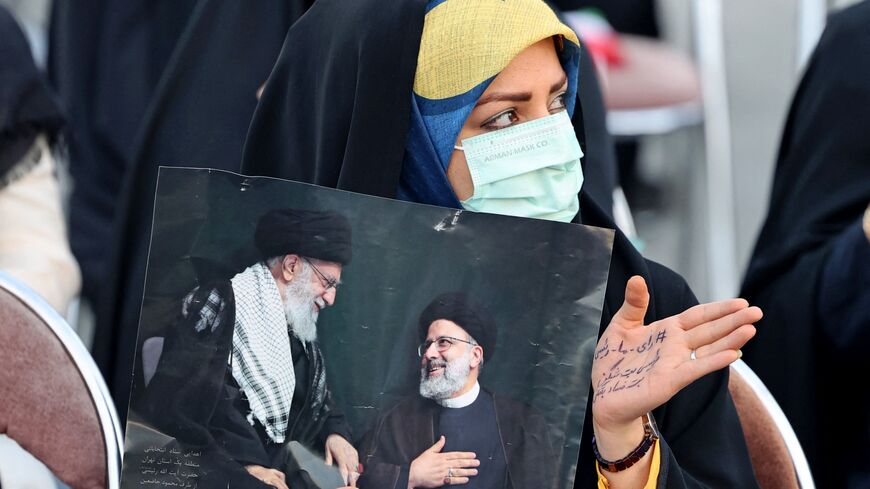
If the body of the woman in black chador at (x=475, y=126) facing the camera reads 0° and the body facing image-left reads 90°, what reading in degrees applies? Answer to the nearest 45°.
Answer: approximately 315°

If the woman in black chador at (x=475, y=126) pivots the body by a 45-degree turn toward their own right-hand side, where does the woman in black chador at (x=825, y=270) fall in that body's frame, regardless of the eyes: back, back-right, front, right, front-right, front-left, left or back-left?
back-left
